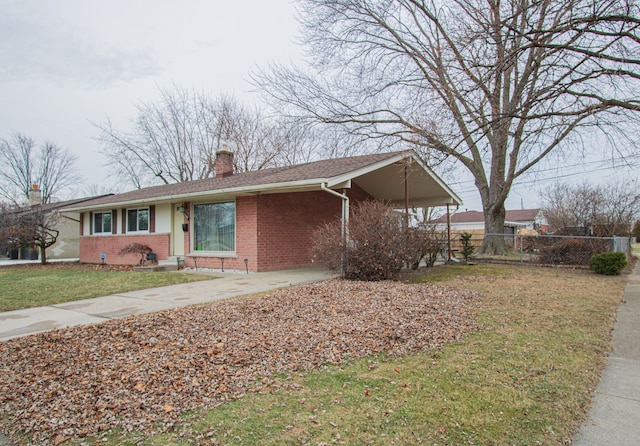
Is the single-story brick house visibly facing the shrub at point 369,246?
no

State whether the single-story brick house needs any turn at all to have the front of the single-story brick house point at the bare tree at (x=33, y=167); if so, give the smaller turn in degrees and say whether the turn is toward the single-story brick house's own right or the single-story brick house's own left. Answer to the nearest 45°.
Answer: approximately 90° to the single-story brick house's own right

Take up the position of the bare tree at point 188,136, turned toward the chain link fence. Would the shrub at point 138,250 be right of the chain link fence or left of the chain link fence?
right

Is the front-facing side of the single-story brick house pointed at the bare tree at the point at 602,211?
no

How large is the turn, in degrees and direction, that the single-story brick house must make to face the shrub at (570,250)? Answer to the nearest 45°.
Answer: approximately 135° to its left

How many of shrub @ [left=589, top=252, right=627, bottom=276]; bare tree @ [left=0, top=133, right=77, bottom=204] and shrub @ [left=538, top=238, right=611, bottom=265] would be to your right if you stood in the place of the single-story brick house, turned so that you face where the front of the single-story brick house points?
1

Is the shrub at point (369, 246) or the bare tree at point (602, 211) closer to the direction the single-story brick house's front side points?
the shrub

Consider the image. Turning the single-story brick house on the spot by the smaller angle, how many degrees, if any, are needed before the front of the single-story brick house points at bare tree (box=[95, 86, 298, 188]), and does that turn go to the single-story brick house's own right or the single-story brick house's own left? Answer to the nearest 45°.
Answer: approximately 135° to the single-story brick house's own right

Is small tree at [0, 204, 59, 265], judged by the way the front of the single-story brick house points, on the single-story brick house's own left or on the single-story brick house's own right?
on the single-story brick house's own right

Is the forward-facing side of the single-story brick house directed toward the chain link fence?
no

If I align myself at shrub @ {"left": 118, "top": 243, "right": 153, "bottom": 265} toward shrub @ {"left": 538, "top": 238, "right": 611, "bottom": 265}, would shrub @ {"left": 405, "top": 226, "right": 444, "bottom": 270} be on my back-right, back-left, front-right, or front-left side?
front-right

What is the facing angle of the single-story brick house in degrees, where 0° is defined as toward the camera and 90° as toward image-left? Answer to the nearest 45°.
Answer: approximately 45°

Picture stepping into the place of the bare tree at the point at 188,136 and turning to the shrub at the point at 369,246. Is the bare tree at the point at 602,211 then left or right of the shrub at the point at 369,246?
left
